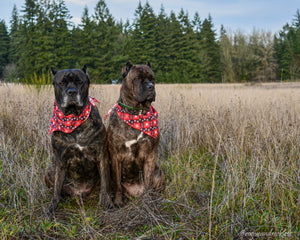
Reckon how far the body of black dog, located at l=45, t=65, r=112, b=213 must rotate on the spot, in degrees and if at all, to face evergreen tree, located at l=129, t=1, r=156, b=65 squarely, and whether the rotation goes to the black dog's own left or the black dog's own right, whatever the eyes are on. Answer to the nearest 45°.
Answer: approximately 180°

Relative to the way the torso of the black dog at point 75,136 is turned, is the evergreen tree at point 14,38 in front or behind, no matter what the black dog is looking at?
behind

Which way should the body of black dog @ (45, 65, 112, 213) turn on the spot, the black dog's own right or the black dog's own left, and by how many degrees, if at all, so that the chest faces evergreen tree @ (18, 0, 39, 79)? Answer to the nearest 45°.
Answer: approximately 180°

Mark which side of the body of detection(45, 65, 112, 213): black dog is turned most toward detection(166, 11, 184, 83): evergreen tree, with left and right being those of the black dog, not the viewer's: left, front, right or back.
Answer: back

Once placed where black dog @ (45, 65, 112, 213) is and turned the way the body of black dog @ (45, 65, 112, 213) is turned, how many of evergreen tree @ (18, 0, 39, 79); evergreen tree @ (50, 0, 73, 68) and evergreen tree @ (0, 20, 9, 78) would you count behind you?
3

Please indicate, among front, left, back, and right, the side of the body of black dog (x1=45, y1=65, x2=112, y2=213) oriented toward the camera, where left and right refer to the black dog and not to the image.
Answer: front

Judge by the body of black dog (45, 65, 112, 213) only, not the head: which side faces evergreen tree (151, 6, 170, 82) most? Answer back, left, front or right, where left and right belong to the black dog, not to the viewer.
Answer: back

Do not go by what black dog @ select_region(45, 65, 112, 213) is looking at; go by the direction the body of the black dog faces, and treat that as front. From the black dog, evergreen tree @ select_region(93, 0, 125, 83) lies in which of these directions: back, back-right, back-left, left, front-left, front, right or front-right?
back

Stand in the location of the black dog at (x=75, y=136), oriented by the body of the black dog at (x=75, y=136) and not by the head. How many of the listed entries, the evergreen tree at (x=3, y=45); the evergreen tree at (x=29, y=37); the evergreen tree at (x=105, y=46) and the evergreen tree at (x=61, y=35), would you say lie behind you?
4

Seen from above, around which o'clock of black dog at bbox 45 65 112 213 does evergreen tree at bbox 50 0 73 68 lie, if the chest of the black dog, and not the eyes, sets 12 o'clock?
The evergreen tree is roughly at 6 o'clock from the black dog.
